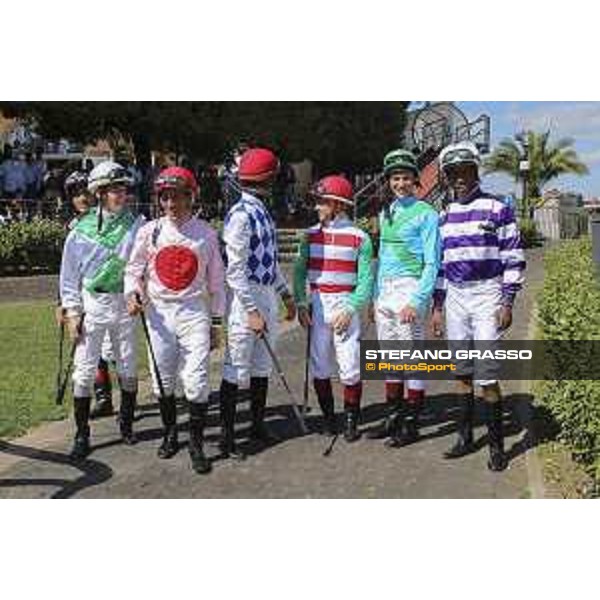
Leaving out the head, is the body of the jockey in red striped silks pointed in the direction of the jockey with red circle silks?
no

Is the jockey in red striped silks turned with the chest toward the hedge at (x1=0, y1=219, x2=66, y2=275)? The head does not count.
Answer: no

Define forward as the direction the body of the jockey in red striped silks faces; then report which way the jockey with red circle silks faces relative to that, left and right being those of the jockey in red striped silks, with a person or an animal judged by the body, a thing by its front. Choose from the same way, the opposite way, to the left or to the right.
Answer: the same way

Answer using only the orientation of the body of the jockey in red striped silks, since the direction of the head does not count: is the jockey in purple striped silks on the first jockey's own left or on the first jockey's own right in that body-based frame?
on the first jockey's own left

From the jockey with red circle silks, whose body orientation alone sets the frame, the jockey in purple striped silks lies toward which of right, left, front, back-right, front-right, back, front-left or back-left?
left

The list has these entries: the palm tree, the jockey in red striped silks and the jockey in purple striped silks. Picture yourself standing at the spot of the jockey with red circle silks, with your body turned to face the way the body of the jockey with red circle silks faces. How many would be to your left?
3

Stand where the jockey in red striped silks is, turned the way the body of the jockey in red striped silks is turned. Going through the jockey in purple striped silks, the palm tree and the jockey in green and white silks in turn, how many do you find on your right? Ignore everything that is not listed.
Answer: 1

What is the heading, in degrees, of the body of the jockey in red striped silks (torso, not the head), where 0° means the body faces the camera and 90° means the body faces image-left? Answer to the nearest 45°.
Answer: approximately 0°

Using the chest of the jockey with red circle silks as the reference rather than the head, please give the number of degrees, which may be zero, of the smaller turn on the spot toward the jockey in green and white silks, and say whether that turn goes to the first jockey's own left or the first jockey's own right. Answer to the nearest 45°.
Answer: approximately 135° to the first jockey's own right

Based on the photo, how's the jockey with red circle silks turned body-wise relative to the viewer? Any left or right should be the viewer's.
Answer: facing the viewer
